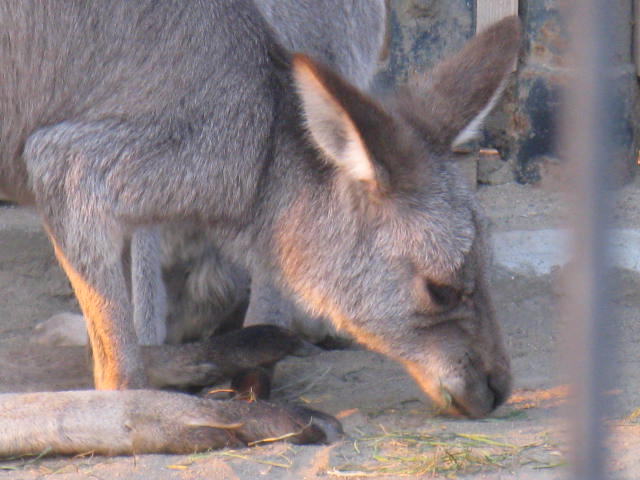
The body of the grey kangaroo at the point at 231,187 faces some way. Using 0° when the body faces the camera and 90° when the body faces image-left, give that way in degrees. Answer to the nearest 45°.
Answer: approximately 270°

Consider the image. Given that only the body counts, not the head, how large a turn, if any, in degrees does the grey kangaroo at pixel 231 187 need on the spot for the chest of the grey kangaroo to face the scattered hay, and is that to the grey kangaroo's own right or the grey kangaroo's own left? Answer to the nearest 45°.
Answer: approximately 45° to the grey kangaroo's own right

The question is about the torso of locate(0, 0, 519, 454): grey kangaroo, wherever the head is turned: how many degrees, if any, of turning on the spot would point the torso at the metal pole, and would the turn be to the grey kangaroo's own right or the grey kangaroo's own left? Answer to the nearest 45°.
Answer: approximately 90° to the grey kangaroo's own right

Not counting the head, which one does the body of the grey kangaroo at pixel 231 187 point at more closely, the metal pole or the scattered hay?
the scattered hay
